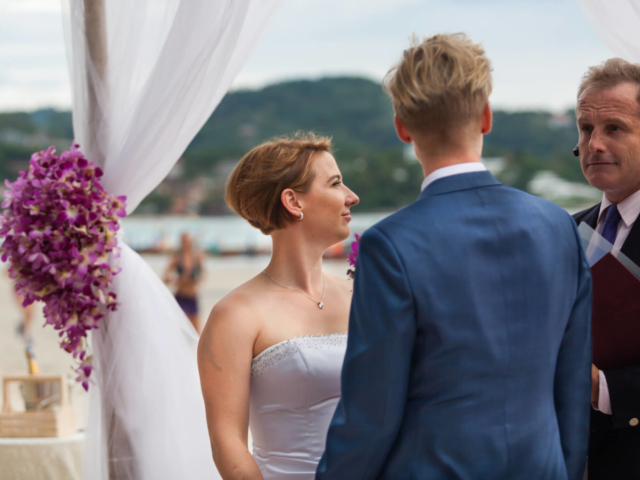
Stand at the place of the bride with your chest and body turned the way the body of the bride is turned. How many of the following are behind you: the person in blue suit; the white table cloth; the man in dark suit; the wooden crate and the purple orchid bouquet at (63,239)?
3

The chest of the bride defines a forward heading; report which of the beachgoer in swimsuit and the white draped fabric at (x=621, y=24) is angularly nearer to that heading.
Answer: the white draped fabric

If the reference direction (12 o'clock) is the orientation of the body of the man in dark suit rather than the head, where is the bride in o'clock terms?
The bride is roughly at 1 o'clock from the man in dark suit.

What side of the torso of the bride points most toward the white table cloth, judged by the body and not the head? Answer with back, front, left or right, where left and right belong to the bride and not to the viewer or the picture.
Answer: back

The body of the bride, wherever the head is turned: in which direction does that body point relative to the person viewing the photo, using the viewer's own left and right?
facing the viewer and to the right of the viewer

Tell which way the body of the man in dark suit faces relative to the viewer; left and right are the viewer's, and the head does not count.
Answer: facing the viewer and to the left of the viewer

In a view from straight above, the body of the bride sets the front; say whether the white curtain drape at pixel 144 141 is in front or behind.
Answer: behind

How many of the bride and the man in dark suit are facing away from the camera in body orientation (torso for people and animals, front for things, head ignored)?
0

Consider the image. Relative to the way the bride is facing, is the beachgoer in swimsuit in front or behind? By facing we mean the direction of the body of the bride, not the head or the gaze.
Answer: behind

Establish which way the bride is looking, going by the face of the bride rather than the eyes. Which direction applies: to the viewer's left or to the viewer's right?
to the viewer's right

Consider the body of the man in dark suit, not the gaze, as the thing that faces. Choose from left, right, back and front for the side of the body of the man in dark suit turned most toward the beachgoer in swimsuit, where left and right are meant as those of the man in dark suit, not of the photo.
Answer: right

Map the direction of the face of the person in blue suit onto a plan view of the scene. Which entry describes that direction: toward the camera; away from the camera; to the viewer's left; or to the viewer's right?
away from the camera
